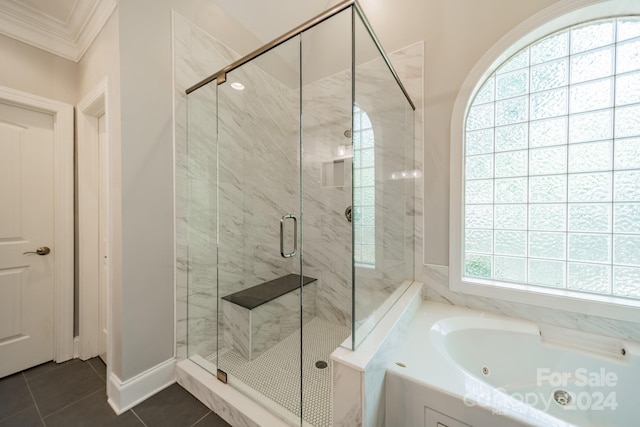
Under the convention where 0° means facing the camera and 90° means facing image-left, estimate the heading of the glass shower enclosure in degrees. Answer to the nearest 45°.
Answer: approximately 45°

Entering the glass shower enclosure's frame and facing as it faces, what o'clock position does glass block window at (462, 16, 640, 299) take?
The glass block window is roughly at 8 o'clock from the glass shower enclosure.

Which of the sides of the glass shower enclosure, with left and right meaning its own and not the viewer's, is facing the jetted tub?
left

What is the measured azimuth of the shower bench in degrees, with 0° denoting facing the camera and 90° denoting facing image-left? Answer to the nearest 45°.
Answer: approximately 315°
